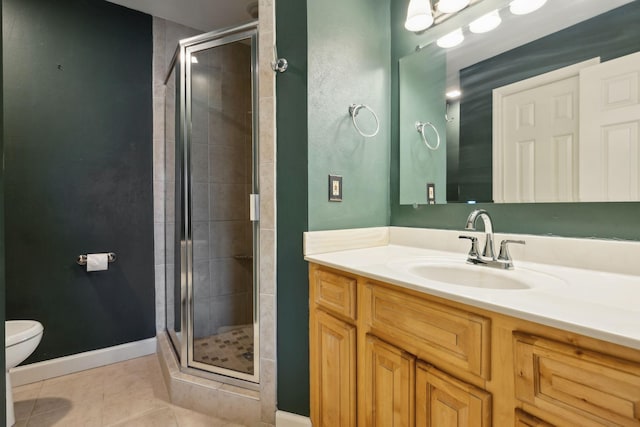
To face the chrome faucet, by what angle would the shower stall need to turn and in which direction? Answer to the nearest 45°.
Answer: approximately 90° to its left

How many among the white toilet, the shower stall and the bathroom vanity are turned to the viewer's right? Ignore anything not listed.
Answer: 1

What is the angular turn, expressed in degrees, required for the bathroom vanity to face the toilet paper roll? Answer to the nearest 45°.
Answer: approximately 45° to its right

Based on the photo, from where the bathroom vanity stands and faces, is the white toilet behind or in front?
in front

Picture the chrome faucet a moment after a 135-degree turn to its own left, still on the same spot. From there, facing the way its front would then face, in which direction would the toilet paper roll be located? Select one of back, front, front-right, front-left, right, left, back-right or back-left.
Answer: back

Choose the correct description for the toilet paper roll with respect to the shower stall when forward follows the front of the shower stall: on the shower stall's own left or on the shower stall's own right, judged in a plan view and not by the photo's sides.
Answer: on the shower stall's own right

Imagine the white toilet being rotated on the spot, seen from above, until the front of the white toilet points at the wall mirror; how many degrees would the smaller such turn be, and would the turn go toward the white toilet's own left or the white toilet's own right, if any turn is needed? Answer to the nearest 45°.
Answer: approximately 45° to the white toilet's own right

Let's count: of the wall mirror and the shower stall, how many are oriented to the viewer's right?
0

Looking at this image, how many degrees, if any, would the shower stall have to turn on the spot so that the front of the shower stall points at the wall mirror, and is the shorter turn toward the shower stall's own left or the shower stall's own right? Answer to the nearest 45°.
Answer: approximately 90° to the shower stall's own left

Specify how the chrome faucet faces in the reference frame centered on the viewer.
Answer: facing the viewer and to the left of the viewer

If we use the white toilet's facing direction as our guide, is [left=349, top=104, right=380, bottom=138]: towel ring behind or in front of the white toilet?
in front

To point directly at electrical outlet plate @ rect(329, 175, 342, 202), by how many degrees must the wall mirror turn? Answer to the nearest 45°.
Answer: approximately 45° to its right
